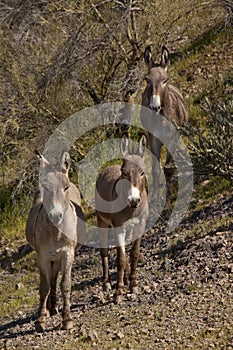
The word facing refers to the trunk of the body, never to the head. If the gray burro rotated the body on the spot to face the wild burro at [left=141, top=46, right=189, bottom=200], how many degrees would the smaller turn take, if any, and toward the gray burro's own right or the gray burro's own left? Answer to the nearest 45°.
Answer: approximately 135° to the gray burro's own left

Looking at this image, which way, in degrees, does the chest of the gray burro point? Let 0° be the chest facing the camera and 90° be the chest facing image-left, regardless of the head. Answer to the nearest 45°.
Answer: approximately 0°

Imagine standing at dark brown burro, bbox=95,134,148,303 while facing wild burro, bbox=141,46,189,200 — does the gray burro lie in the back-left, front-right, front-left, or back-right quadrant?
back-left

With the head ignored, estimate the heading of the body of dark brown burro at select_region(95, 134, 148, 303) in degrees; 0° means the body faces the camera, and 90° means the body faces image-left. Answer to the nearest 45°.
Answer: approximately 315°

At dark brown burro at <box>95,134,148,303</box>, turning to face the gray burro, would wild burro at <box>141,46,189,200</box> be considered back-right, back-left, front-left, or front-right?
back-right
